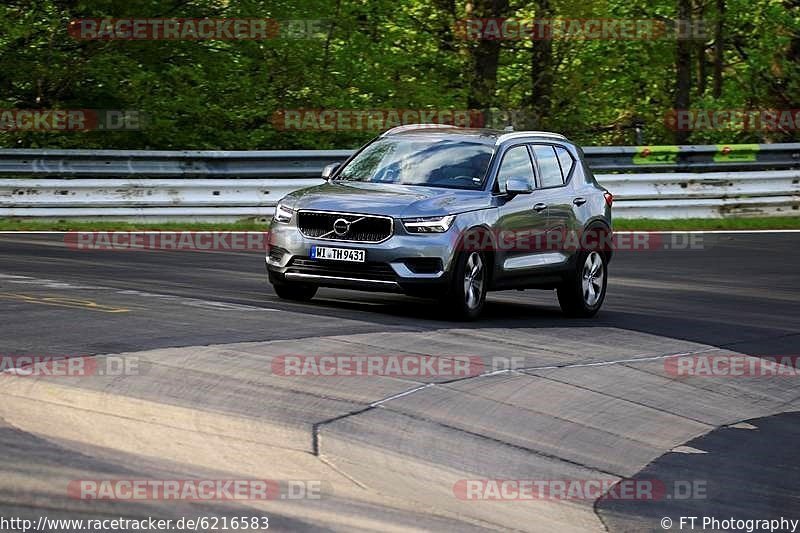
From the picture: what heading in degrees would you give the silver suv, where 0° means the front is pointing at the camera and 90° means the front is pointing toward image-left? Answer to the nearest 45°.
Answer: approximately 45°
